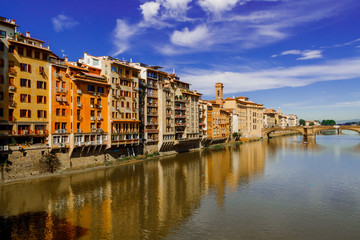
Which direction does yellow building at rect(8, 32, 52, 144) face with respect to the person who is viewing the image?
facing the viewer and to the right of the viewer

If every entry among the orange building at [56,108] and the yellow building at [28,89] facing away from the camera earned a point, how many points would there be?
0

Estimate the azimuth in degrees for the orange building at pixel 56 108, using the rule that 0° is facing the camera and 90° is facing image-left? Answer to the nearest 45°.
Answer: approximately 315°

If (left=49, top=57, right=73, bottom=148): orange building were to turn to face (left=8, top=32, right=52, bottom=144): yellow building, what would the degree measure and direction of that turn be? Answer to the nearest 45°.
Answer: approximately 90° to its right

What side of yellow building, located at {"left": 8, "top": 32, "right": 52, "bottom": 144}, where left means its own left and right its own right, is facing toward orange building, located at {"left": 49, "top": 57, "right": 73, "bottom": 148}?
left
